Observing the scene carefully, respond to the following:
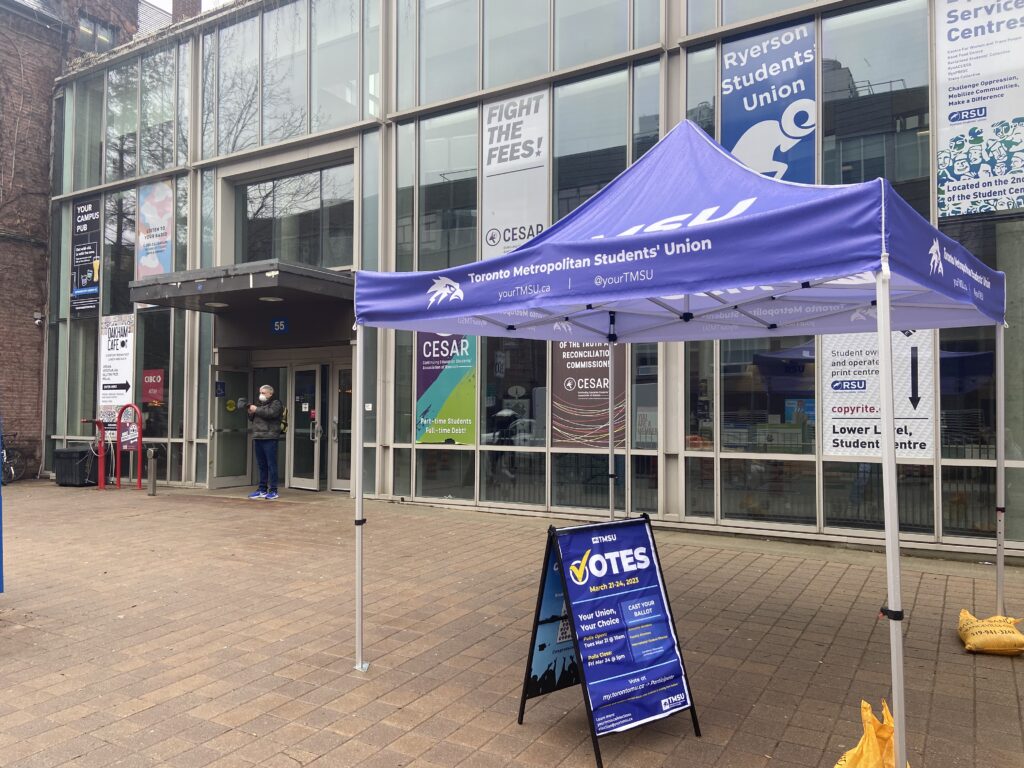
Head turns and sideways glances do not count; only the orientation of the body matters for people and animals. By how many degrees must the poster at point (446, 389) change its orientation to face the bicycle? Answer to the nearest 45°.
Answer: approximately 135° to its right

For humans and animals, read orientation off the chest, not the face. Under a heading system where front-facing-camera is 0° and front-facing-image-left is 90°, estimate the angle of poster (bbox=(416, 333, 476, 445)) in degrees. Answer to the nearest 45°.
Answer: approximately 0°

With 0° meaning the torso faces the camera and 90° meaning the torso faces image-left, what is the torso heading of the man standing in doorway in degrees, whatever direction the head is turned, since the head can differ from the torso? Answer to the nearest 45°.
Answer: approximately 45°

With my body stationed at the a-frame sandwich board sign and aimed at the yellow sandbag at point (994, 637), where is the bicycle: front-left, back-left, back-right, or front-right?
back-left

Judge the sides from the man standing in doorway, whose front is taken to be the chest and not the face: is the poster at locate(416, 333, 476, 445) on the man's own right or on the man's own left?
on the man's own left

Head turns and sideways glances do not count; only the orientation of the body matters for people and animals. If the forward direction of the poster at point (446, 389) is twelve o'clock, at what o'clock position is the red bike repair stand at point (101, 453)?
The red bike repair stand is roughly at 4 o'clock from the poster.
